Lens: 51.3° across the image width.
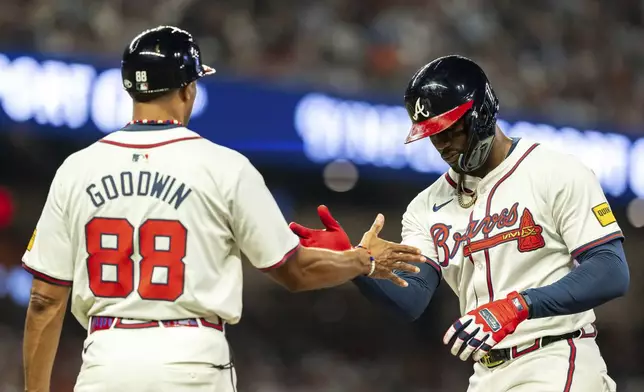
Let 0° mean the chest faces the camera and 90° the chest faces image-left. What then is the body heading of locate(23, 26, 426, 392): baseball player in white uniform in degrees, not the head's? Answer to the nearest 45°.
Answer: approximately 180°

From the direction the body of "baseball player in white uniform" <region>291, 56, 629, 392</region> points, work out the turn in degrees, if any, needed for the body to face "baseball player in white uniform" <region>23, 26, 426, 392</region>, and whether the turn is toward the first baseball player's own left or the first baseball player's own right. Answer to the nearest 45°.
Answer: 0° — they already face them

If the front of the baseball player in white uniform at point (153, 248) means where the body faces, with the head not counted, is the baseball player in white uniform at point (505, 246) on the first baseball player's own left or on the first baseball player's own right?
on the first baseball player's own right

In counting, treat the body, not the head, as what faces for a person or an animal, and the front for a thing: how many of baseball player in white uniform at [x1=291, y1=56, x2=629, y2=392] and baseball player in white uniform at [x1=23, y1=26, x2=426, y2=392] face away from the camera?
1

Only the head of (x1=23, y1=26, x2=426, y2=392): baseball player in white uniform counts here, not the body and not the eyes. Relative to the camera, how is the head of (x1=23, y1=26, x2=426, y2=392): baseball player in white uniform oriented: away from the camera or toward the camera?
away from the camera

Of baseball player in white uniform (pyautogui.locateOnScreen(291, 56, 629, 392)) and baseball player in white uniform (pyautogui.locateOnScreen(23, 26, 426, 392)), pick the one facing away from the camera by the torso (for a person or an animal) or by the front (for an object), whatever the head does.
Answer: baseball player in white uniform (pyautogui.locateOnScreen(23, 26, 426, 392))
